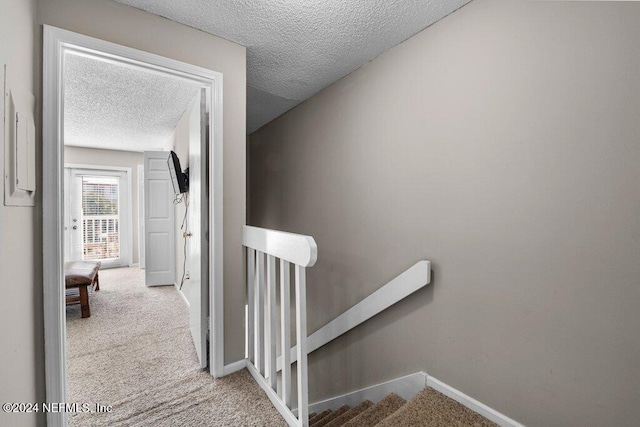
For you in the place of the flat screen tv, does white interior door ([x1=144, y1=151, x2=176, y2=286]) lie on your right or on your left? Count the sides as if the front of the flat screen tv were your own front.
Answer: on your right

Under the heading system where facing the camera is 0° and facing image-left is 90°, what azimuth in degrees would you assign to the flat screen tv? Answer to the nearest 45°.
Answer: approximately 90°
